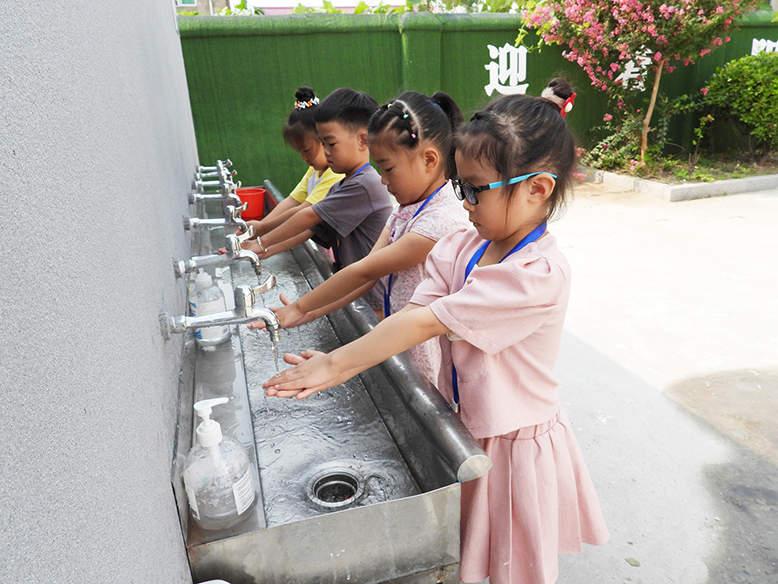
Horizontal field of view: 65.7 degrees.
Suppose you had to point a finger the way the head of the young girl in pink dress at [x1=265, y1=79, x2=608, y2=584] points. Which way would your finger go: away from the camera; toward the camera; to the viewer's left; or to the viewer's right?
to the viewer's left

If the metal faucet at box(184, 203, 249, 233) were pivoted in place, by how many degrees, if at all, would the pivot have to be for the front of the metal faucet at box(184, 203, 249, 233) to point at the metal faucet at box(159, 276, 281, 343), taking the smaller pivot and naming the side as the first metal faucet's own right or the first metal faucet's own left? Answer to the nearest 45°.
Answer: approximately 90° to the first metal faucet's own right

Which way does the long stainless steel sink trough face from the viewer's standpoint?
to the viewer's right

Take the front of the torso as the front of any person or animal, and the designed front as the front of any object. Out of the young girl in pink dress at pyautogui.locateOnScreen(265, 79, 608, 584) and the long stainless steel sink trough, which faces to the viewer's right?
the long stainless steel sink trough

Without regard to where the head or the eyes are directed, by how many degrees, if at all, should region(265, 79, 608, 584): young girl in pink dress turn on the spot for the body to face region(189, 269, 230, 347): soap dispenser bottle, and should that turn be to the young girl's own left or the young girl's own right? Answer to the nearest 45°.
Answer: approximately 45° to the young girl's own right

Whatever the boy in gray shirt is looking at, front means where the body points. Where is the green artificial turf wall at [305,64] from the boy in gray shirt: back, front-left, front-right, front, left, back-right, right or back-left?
right

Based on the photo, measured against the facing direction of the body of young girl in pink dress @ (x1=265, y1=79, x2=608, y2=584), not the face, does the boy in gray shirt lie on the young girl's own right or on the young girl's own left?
on the young girl's own right

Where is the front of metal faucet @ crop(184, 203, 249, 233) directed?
to the viewer's right

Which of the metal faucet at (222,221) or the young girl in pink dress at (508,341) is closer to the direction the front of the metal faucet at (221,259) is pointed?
the young girl in pink dress

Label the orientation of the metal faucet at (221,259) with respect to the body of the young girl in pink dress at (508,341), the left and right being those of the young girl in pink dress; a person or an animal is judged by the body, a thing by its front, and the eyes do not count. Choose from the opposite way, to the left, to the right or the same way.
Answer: the opposite way

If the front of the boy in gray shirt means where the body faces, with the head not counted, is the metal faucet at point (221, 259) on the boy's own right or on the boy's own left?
on the boy's own left

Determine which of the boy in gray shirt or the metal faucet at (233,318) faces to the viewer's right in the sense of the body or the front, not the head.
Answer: the metal faucet

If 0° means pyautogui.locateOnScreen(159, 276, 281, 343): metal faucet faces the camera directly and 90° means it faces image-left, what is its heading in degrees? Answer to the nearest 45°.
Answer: approximately 270°

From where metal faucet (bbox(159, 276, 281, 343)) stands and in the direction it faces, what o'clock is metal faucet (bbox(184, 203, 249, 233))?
metal faucet (bbox(184, 203, 249, 233)) is roughly at 9 o'clock from metal faucet (bbox(159, 276, 281, 343)).
